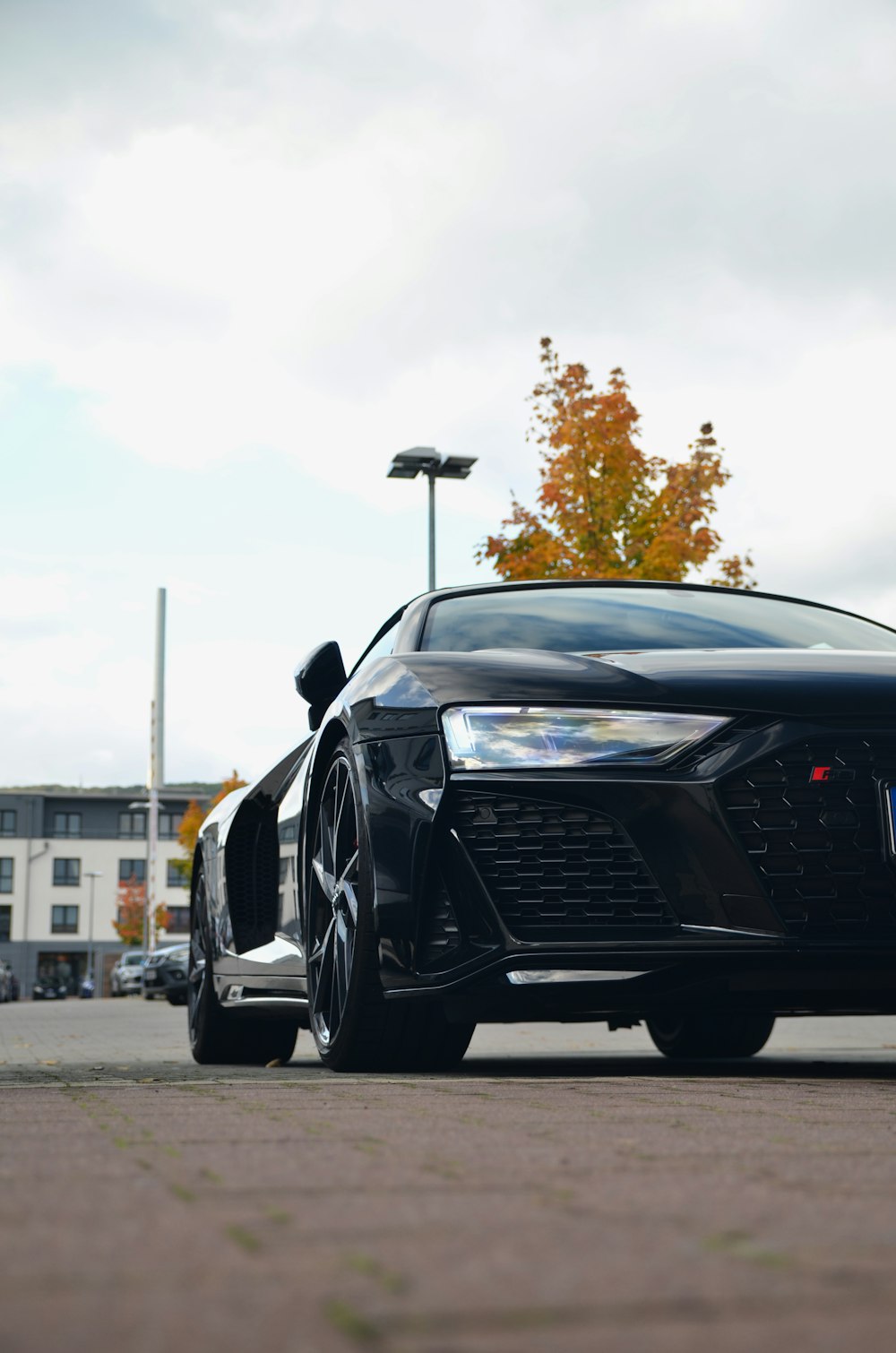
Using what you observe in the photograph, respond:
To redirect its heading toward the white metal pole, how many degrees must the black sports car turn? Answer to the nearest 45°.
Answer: approximately 135° to its left

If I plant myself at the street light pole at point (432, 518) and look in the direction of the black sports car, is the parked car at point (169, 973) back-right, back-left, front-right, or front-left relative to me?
back-right

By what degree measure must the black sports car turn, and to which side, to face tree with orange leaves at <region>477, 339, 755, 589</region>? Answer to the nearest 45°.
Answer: approximately 135° to its left

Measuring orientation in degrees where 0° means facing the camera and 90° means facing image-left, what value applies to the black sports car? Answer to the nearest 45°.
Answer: approximately 315°

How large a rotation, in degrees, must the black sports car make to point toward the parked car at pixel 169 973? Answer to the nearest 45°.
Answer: approximately 135° to its left

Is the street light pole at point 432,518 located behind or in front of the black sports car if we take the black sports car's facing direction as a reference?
behind
